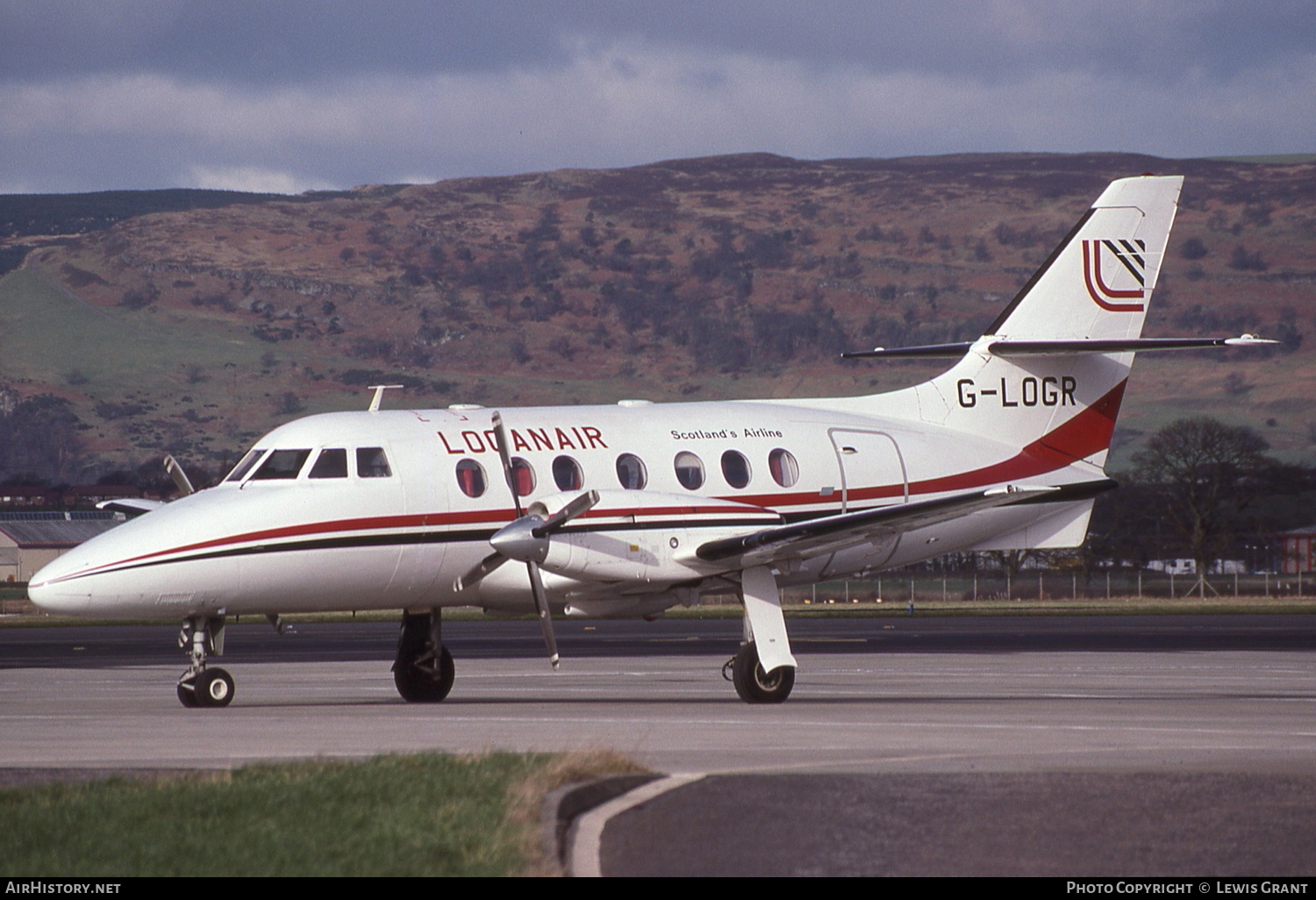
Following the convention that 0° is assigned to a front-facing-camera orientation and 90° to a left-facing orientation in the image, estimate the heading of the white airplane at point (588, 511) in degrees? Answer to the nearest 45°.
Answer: approximately 45°
